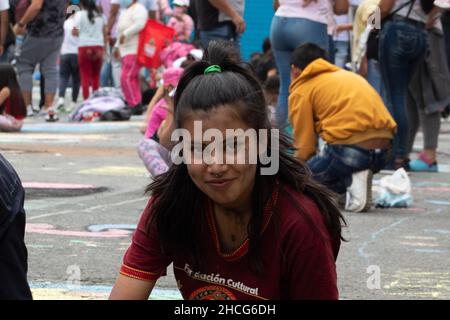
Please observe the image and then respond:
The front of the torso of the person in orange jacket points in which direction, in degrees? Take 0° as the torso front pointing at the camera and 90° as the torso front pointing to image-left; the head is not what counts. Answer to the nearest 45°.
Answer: approximately 135°

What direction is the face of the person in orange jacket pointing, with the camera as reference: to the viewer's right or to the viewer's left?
to the viewer's left

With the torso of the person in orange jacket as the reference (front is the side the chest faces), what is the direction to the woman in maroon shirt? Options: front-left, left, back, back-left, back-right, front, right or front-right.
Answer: back-left
